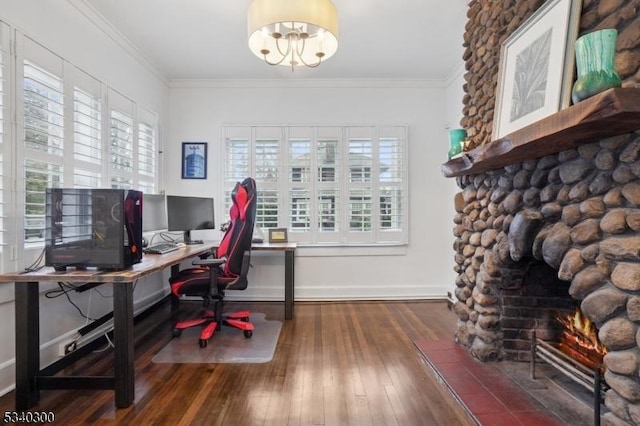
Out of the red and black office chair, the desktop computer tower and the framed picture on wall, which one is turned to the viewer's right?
the desktop computer tower

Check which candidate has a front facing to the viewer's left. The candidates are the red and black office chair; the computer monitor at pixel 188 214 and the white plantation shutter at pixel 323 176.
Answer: the red and black office chair

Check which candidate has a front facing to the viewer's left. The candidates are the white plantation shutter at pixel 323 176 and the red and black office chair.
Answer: the red and black office chair

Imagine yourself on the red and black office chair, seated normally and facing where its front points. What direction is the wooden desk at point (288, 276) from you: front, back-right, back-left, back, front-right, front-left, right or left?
back-right

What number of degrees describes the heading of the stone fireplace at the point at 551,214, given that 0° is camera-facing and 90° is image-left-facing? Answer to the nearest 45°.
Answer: approximately 45°

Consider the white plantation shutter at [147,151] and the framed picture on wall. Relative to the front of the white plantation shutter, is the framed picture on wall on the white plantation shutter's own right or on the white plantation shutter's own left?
on the white plantation shutter's own left

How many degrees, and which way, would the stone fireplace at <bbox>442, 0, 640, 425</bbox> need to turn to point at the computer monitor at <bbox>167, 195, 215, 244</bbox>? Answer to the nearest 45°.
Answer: approximately 45° to its right

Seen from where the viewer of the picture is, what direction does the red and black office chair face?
facing to the left of the viewer

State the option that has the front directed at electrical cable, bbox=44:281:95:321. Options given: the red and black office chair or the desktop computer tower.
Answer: the red and black office chair

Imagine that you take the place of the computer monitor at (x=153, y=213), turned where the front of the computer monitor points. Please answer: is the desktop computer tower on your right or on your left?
on your right

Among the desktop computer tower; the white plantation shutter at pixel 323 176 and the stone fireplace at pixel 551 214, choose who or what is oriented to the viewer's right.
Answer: the desktop computer tower
